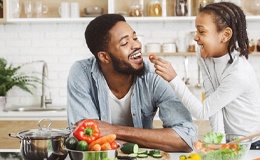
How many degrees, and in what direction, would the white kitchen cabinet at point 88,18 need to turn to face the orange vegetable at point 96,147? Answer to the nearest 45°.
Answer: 0° — it already faces it

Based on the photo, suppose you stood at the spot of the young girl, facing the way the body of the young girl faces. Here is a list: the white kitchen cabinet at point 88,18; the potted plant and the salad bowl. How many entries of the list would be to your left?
1

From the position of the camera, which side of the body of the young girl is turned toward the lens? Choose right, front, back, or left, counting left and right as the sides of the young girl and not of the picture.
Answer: left

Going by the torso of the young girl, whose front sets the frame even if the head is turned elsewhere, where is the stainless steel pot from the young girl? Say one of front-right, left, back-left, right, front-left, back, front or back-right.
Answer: front-left

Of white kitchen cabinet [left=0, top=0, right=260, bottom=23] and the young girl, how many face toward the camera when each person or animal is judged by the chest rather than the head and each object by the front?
1

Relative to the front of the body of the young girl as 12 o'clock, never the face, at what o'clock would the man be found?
The man is roughly at 12 o'clock from the young girl.

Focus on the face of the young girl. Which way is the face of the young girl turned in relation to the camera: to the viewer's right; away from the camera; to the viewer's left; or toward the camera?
to the viewer's left

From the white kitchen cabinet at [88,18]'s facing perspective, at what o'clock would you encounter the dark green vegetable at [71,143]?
The dark green vegetable is roughly at 12 o'clock from the white kitchen cabinet.

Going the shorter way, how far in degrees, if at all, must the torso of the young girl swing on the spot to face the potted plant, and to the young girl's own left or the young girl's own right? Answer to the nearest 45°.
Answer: approximately 45° to the young girl's own right

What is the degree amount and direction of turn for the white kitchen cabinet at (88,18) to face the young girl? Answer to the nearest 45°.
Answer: approximately 45° to its left

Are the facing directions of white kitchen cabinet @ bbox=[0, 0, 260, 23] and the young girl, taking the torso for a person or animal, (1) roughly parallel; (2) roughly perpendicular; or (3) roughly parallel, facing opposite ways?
roughly perpendicular

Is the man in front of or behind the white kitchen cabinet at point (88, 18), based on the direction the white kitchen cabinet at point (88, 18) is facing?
in front

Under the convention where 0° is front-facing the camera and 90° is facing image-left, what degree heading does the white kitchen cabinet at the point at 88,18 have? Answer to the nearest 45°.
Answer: approximately 0°

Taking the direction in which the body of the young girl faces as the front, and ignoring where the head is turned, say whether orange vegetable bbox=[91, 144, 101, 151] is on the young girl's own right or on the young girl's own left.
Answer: on the young girl's own left
